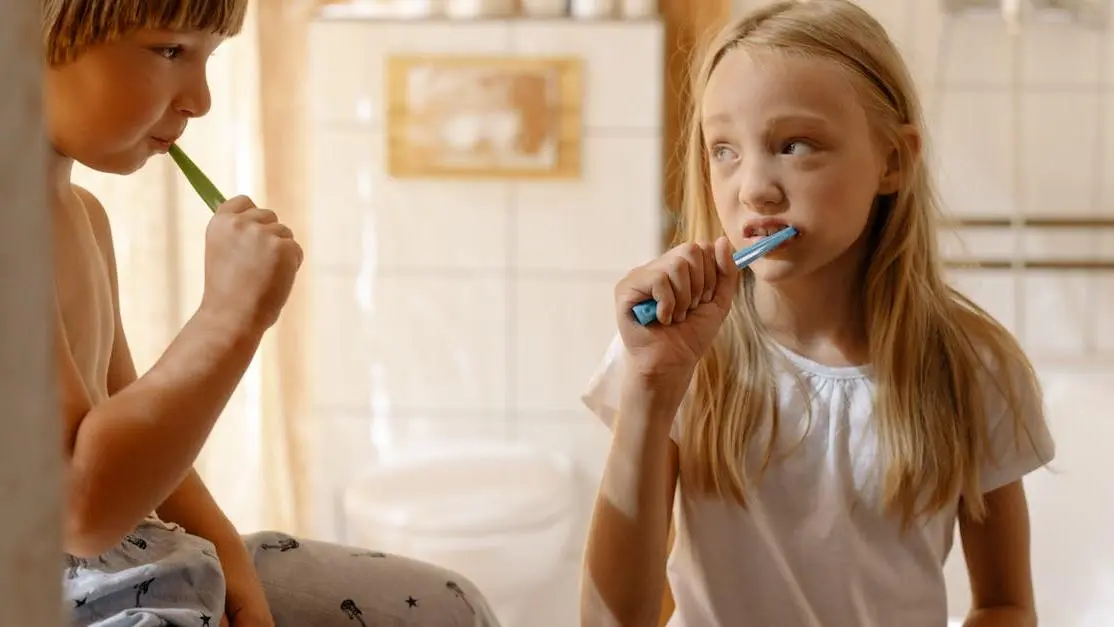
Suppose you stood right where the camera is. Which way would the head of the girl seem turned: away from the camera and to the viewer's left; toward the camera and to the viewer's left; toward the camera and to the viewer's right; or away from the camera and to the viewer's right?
toward the camera and to the viewer's left

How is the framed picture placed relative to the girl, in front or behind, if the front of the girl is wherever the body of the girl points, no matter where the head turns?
behind

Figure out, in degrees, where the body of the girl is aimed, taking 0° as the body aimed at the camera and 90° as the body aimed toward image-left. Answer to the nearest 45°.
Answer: approximately 0°

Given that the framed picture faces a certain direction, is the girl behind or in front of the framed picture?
in front

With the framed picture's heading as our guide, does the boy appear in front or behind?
in front

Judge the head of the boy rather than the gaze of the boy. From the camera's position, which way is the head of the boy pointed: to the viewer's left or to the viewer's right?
to the viewer's right

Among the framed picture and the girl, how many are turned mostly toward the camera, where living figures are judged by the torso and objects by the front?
2

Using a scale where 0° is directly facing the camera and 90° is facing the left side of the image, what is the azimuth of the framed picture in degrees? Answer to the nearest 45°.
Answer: approximately 0°
